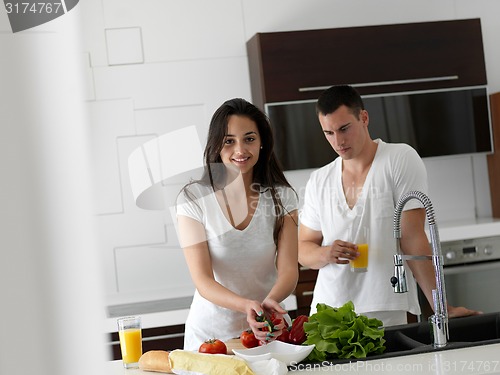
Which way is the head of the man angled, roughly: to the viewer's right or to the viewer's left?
to the viewer's left

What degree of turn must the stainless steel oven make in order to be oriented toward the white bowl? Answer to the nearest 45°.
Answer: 0° — it already faces it

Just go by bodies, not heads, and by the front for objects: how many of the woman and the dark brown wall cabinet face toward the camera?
2

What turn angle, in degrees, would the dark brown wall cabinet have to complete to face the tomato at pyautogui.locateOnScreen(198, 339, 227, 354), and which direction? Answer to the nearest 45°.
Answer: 0° — it already faces it
